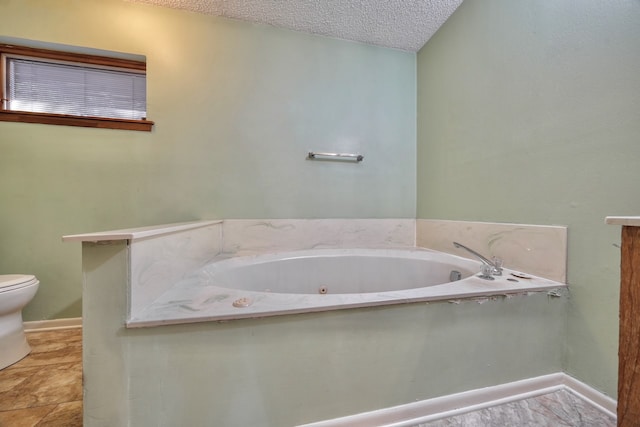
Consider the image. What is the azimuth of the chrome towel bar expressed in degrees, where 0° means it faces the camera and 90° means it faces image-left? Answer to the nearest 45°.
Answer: approximately 0°

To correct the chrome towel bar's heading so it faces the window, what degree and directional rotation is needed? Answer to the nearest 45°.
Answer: approximately 90° to its right

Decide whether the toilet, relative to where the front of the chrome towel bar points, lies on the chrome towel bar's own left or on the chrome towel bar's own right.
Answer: on the chrome towel bar's own right
